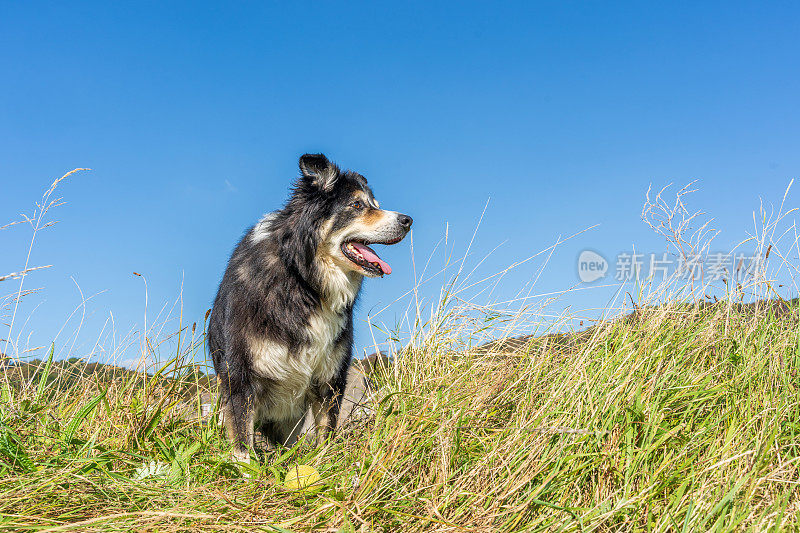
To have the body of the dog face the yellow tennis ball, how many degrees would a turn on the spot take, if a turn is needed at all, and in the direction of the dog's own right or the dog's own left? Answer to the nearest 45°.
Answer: approximately 45° to the dog's own right

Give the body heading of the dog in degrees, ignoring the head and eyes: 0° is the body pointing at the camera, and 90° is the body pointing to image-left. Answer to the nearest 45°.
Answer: approximately 315°
